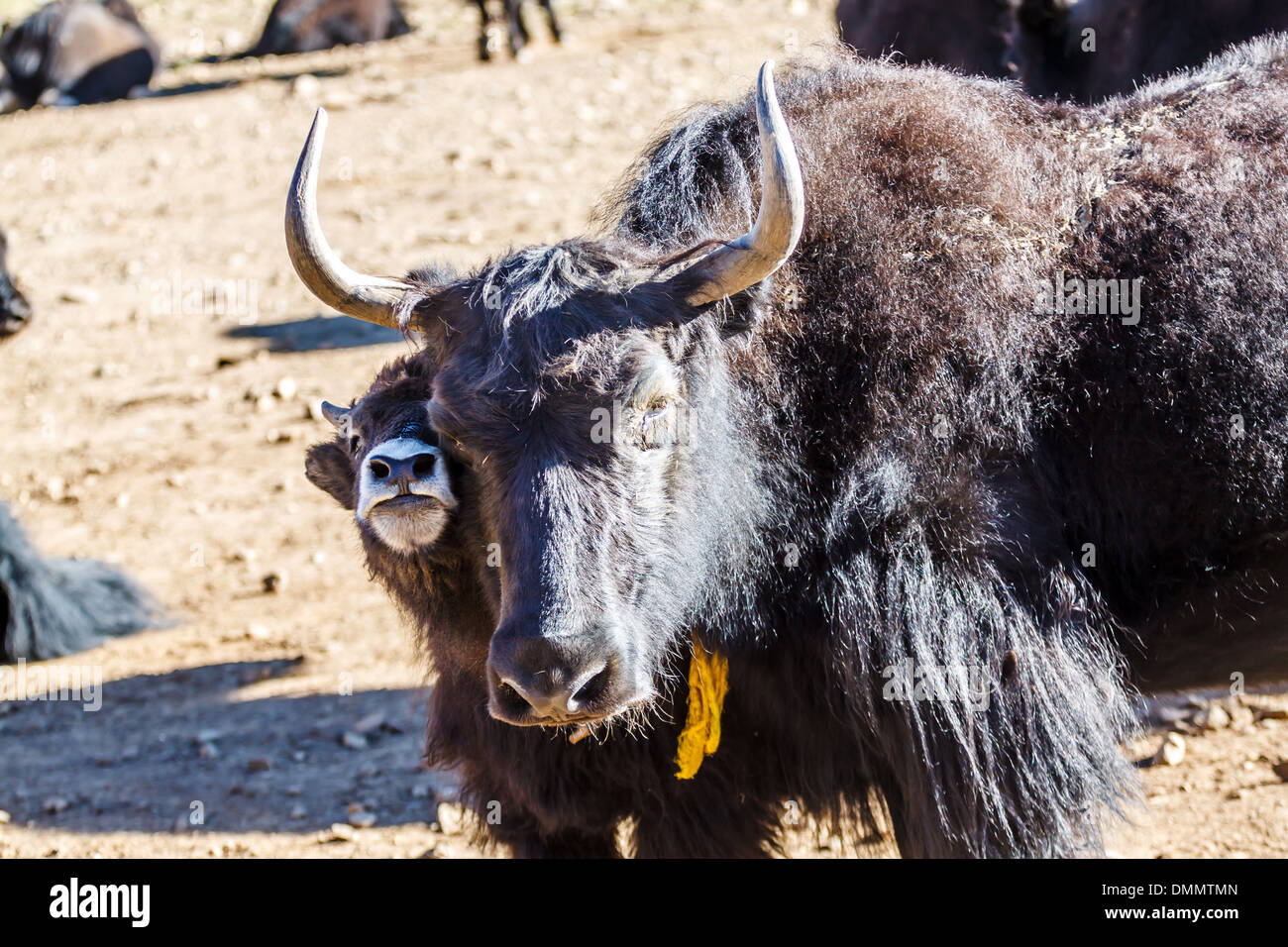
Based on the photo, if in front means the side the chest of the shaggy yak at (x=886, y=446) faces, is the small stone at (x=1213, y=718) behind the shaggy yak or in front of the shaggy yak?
behind

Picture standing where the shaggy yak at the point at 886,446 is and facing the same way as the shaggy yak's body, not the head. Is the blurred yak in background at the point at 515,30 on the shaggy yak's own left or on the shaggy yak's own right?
on the shaggy yak's own right

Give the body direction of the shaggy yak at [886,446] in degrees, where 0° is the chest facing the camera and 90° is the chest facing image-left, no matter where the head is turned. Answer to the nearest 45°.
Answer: approximately 45°

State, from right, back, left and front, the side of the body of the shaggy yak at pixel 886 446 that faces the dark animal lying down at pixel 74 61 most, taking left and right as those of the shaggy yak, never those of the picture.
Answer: right

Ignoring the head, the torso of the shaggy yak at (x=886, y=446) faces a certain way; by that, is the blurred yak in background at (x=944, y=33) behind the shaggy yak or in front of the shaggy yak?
behind

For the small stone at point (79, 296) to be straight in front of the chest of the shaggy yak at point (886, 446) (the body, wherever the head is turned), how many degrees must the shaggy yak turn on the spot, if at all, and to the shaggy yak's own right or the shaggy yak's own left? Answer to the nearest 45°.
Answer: approximately 90° to the shaggy yak's own right

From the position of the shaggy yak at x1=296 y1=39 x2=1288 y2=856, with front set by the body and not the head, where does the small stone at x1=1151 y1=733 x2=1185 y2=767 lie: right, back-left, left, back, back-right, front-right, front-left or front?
back

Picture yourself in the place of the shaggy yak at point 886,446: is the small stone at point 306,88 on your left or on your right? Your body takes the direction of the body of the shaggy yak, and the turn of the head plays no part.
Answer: on your right

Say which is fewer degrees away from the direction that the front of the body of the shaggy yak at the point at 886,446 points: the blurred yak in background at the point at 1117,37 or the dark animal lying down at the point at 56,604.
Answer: the dark animal lying down

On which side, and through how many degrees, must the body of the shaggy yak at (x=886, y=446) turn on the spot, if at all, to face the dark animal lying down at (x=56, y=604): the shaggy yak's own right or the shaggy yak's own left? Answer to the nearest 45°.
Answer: approximately 90° to the shaggy yak's own right
